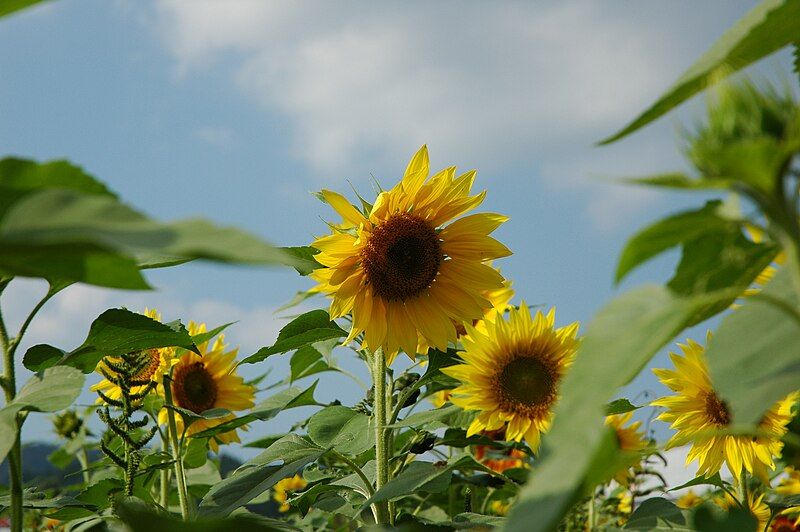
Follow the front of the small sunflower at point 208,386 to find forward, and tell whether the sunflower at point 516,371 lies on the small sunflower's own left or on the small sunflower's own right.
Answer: on the small sunflower's own left

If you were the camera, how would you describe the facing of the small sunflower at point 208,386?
facing the viewer and to the left of the viewer

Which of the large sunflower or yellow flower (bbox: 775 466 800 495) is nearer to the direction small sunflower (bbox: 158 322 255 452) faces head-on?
the large sunflower

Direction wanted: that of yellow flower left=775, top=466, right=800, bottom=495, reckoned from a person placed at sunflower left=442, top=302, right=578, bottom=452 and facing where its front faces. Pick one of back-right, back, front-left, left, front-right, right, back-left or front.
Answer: back-left

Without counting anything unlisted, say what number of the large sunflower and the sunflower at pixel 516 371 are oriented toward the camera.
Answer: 2

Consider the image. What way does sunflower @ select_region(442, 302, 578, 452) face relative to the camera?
toward the camera

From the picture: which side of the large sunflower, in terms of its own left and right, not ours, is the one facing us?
front

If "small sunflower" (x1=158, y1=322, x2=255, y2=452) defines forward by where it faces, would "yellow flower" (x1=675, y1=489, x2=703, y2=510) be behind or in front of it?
behind

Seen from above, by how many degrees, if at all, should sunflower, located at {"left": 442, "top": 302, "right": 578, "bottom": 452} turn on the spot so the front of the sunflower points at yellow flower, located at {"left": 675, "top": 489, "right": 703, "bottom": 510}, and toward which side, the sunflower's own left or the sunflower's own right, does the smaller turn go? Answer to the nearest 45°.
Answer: approximately 180°
